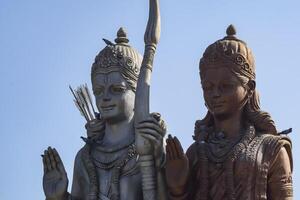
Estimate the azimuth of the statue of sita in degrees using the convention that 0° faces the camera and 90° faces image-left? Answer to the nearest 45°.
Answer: approximately 45°
